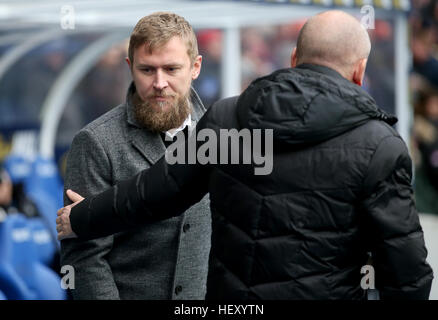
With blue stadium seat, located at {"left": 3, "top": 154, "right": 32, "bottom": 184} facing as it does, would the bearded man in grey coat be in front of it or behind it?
in front

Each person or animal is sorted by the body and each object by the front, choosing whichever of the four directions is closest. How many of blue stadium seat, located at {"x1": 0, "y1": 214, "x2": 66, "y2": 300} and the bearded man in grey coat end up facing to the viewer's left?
0

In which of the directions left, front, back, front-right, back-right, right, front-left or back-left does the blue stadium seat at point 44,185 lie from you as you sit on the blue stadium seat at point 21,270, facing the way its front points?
back-left

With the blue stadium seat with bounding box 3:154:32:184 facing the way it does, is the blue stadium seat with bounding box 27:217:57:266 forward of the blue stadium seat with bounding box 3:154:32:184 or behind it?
forward

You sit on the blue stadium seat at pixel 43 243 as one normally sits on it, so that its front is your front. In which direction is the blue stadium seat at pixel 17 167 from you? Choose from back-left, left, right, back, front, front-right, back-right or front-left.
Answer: back-left

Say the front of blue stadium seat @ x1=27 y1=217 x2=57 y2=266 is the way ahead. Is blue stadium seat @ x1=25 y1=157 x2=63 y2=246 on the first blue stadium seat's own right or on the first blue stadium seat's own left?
on the first blue stadium seat's own left

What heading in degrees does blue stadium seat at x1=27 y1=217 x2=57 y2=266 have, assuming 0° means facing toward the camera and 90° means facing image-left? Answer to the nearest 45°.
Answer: approximately 315°
